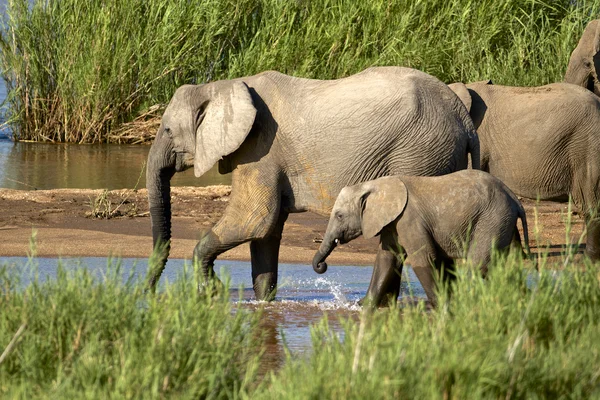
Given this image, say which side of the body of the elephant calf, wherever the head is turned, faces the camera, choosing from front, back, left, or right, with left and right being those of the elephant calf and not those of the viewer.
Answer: left

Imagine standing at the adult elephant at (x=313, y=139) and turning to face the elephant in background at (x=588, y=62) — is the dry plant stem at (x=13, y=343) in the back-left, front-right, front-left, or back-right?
back-right

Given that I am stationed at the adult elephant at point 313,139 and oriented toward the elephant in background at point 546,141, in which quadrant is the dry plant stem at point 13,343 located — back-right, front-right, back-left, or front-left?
back-right

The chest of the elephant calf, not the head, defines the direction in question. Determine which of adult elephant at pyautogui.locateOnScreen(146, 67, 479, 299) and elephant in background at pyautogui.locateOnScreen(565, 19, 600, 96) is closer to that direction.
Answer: the adult elephant

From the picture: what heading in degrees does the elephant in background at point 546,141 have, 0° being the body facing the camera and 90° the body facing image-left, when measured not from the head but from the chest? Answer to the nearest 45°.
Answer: approximately 90°

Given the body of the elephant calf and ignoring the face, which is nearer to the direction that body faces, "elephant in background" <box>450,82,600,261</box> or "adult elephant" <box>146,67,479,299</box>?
the adult elephant

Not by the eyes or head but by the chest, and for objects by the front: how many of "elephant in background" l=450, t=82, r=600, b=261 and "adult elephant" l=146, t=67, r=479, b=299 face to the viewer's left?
2

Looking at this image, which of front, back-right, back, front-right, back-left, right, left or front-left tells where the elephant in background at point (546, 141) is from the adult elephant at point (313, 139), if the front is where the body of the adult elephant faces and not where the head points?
back-right

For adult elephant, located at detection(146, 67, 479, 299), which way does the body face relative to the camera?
to the viewer's left

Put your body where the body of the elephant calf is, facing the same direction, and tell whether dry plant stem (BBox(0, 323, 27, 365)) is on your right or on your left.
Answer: on your left
